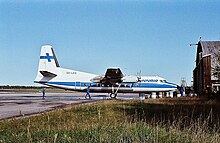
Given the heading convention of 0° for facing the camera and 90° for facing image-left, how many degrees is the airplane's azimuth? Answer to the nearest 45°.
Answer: approximately 270°
